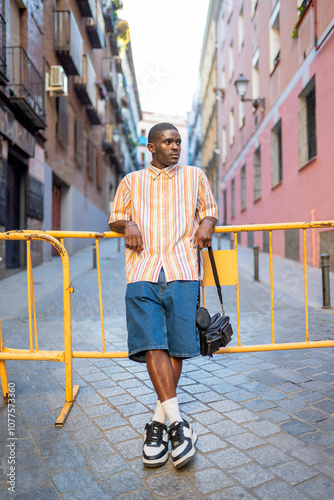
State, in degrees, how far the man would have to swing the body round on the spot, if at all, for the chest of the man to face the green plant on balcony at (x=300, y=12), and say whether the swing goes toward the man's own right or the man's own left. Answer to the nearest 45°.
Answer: approximately 135° to the man's own left

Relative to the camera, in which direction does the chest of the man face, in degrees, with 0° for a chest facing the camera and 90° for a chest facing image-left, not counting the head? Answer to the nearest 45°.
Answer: approximately 0°

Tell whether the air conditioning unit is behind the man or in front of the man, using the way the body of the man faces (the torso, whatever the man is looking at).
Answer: behind
